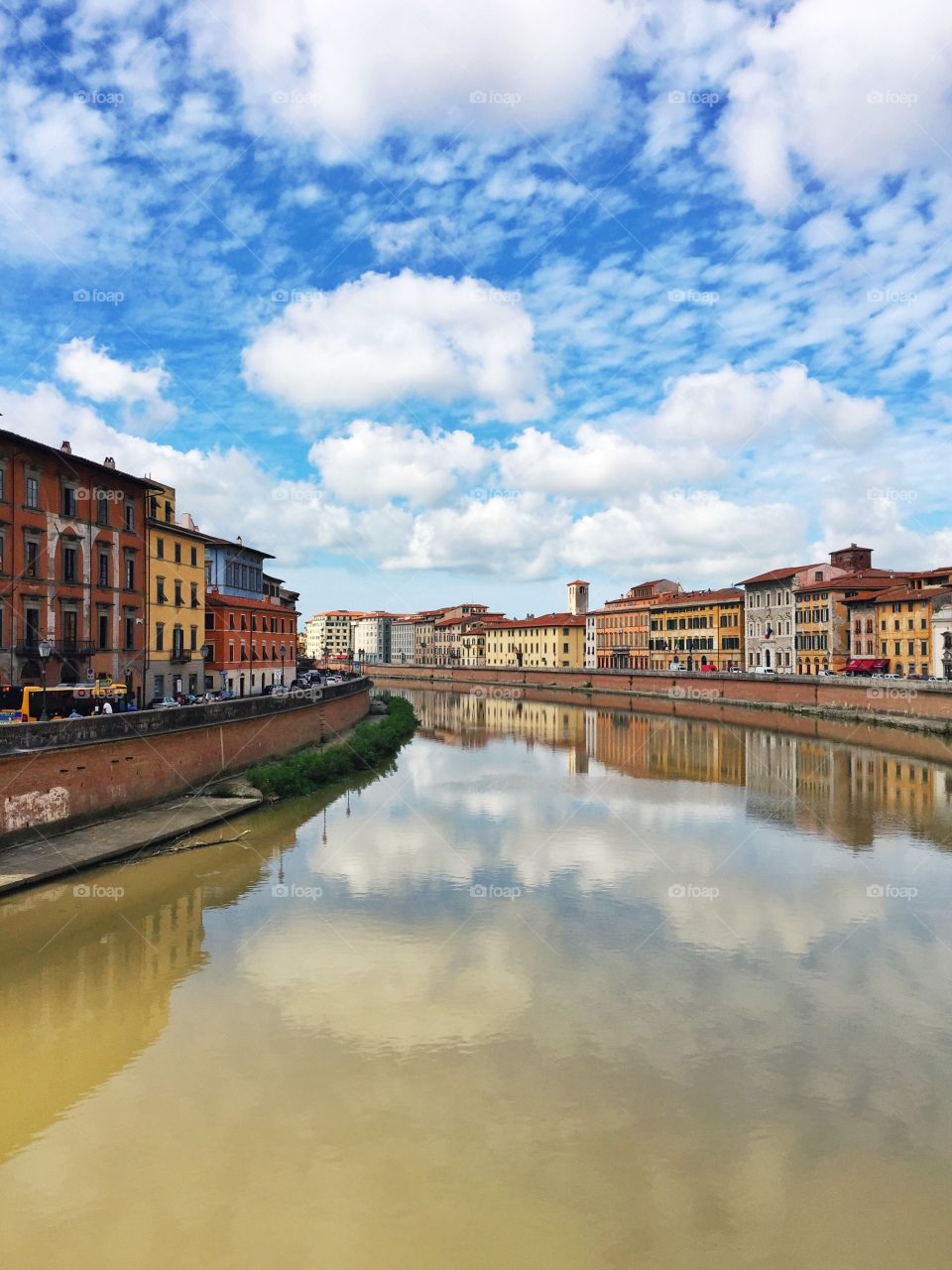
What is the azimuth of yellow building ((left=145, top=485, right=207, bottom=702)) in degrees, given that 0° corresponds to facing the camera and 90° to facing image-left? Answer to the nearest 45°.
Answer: approximately 315°

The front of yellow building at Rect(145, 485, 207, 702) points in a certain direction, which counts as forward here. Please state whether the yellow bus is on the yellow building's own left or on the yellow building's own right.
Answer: on the yellow building's own right
